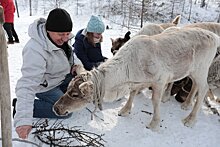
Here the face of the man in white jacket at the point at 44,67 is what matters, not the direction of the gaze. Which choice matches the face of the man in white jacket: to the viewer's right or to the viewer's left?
to the viewer's right

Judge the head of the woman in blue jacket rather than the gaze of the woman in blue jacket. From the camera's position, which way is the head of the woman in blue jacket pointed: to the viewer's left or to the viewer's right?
to the viewer's right

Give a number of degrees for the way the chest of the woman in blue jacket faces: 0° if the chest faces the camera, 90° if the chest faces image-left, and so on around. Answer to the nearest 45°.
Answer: approximately 315°

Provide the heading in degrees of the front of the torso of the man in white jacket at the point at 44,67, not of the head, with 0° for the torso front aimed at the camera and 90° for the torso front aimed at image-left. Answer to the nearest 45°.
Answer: approximately 315°

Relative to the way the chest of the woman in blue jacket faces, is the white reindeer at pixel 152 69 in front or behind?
in front

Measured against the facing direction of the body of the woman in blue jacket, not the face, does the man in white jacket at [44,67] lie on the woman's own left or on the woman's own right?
on the woman's own right

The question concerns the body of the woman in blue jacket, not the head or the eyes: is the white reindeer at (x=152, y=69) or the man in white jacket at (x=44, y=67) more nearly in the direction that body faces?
the white reindeer

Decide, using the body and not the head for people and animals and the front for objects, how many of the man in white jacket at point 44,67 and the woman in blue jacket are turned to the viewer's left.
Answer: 0
